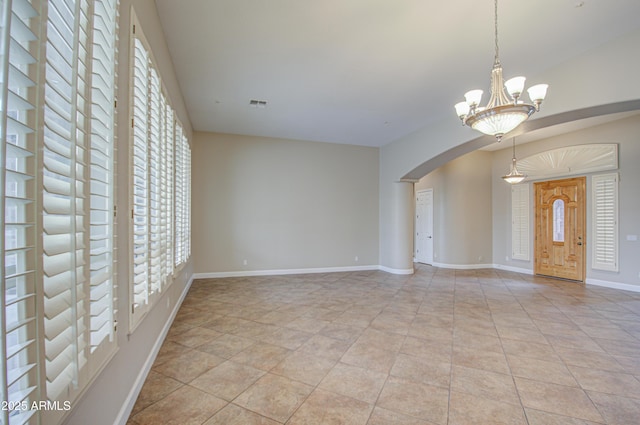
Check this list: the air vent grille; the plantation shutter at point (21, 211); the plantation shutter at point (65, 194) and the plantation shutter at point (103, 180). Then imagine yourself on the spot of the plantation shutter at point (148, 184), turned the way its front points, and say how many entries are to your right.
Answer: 3

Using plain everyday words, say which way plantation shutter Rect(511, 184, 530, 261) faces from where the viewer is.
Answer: facing the viewer and to the left of the viewer

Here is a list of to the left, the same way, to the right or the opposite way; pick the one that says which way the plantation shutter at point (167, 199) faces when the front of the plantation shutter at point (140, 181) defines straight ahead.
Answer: the same way

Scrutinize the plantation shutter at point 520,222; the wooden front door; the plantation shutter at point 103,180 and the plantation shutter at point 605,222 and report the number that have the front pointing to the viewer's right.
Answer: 1

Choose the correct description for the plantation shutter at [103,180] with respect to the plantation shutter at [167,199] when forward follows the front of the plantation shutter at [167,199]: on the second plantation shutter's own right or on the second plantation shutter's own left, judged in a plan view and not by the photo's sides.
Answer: on the second plantation shutter's own right

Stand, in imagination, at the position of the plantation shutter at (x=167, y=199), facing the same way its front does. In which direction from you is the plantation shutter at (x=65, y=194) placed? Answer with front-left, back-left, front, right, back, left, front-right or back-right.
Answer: right

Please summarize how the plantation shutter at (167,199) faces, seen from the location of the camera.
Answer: facing to the right of the viewer

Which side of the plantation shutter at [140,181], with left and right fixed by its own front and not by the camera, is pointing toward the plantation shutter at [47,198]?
right

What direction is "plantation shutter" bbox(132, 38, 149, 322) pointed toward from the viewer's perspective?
to the viewer's right

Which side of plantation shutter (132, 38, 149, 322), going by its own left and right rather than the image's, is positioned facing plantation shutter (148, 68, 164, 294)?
left

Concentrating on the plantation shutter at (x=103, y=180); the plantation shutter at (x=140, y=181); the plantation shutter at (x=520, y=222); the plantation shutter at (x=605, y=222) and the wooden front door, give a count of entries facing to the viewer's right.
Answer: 2

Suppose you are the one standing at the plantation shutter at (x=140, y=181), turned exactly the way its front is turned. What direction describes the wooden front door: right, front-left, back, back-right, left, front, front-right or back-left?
front

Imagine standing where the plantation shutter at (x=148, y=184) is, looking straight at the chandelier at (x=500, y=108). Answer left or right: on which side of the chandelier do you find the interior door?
left

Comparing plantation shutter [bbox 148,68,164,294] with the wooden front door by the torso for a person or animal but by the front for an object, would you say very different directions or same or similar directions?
very different directions

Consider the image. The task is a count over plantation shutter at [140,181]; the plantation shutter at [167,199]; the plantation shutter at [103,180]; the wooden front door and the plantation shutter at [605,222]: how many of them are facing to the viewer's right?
3

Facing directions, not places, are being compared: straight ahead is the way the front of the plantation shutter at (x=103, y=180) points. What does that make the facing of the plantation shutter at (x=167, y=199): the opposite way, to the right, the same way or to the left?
the same way

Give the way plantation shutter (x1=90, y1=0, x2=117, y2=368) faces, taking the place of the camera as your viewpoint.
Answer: facing to the right of the viewer

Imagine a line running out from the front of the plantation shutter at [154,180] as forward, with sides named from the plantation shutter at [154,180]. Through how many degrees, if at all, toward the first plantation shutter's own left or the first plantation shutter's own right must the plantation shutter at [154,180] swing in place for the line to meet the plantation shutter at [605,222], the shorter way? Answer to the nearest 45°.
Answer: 0° — it already faces it

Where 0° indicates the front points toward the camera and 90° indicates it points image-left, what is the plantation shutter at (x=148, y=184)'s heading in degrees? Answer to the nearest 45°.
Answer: approximately 270°

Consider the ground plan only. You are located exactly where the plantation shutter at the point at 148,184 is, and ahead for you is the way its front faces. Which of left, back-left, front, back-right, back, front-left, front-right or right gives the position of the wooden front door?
front
